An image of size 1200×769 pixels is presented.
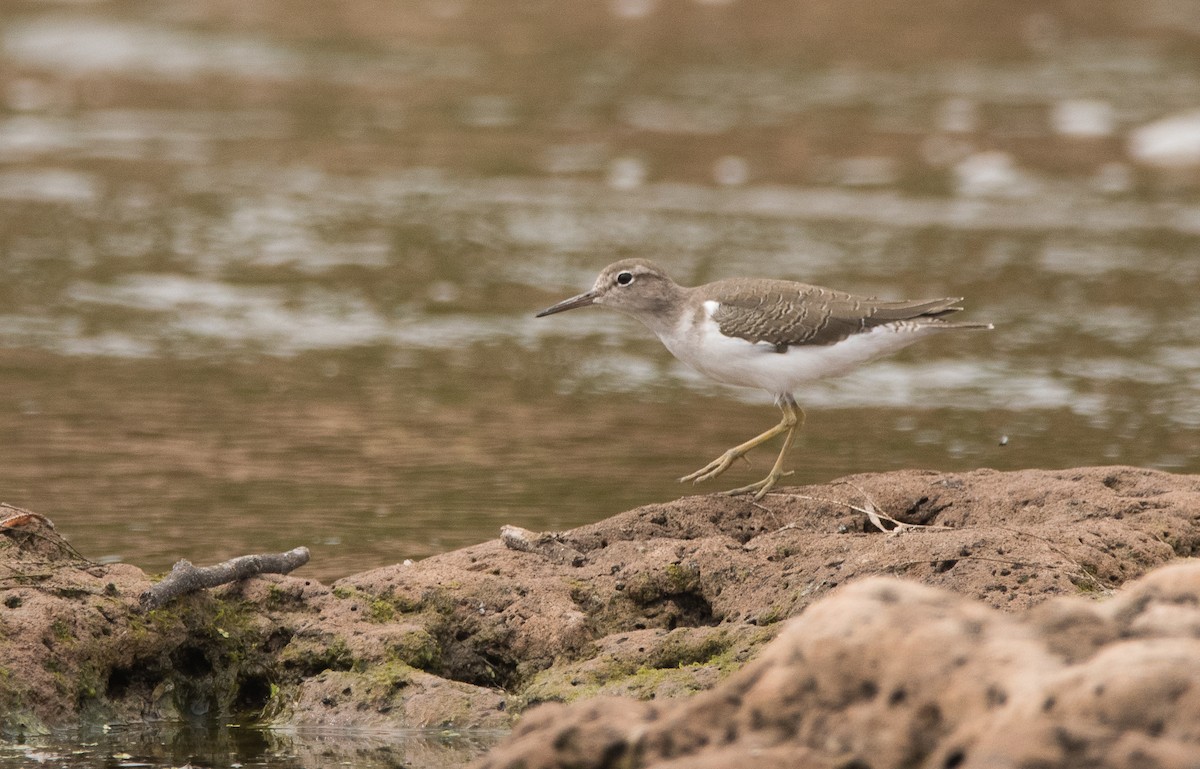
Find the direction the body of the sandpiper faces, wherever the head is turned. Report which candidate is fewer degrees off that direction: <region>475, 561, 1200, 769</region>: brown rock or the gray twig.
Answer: the gray twig

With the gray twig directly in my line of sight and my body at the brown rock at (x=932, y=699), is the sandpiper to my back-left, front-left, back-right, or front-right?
front-right

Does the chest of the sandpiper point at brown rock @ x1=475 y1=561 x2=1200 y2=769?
no

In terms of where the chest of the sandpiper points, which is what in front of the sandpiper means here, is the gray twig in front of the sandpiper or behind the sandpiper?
in front

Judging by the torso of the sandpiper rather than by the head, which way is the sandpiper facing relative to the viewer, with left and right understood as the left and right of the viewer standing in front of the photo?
facing to the left of the viewer
